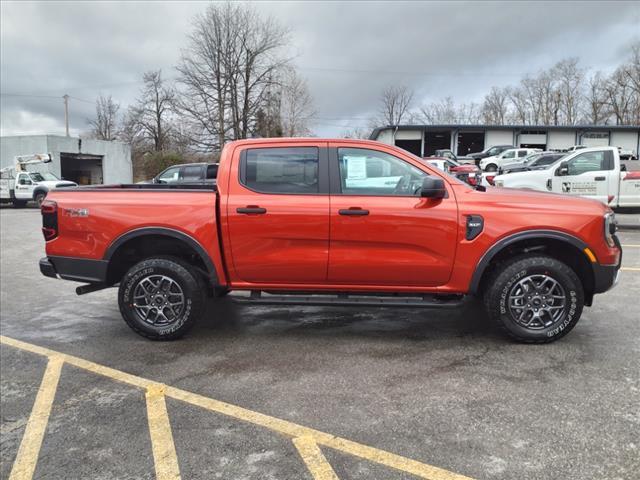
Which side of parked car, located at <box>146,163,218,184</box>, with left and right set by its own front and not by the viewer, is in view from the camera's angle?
left

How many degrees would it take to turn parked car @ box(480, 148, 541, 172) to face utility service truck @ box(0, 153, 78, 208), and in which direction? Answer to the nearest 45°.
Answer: approximately 45° to its left

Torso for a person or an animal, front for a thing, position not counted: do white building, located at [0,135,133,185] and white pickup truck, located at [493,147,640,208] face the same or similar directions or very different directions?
very different directions

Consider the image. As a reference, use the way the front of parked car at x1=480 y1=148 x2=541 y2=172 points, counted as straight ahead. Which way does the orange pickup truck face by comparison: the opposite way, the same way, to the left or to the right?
the opposite way

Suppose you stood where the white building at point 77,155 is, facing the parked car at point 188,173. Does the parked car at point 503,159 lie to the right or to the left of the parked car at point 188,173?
left

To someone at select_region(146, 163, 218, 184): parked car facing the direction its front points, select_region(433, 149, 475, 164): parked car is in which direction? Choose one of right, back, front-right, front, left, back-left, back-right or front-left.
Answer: back-right

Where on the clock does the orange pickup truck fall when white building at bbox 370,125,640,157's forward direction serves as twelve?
The orange pickup truck is roughly at 12 o'clock from the white building.

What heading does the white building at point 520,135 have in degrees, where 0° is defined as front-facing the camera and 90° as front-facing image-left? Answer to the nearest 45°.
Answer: approximately 0°

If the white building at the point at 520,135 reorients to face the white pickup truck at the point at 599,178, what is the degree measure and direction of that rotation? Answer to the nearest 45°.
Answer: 0° — it already faces it

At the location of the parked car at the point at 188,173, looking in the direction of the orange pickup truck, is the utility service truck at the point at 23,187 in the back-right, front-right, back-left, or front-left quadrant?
back-right

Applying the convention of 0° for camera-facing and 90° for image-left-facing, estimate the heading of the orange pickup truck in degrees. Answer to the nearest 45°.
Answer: approximately 270°

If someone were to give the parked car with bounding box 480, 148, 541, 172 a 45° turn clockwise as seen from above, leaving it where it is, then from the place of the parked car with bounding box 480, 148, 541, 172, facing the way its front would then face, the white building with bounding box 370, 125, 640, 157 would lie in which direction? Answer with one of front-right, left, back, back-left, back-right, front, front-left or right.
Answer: front-right

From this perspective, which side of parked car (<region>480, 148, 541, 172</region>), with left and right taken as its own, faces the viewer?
left

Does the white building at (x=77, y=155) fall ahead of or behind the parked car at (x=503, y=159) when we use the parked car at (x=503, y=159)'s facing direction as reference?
ahead
